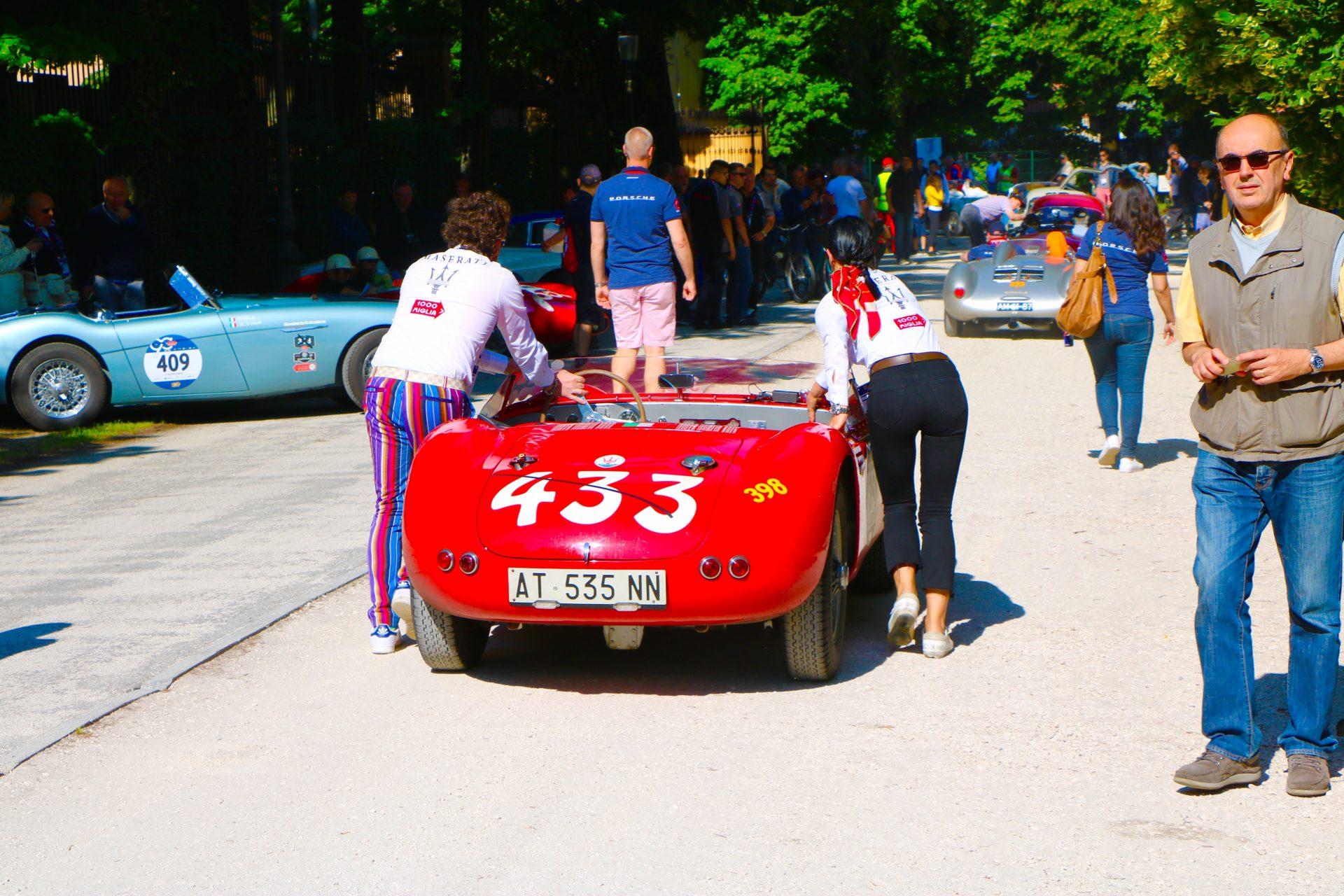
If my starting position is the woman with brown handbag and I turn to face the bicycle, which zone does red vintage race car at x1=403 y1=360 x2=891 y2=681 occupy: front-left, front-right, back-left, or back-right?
back-left

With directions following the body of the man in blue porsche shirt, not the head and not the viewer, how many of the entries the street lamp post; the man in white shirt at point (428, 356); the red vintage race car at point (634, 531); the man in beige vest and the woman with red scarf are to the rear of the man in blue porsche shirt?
4

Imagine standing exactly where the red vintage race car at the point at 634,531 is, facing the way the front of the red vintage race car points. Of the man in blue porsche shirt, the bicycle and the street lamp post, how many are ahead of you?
3

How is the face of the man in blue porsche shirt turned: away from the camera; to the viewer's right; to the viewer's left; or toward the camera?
away from the camera

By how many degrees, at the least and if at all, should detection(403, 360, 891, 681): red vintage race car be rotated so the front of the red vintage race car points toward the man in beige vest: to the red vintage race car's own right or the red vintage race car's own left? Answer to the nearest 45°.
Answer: approximately 135° to the red vintage race car's own right

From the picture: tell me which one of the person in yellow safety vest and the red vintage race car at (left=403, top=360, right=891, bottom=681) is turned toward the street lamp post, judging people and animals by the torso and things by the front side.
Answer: the red vintage race car

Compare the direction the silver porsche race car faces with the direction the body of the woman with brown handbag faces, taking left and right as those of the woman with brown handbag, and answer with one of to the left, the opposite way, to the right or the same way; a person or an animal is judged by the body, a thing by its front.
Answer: the same way

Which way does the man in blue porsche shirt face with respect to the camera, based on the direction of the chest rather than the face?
away from the camera

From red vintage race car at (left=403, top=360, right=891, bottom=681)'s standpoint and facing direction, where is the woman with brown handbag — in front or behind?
in front

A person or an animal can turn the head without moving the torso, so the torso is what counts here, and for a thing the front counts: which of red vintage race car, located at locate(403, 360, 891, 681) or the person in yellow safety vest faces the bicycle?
the red vintage race car

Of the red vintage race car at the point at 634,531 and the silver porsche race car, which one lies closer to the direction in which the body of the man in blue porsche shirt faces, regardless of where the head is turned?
the silver porsche race car
